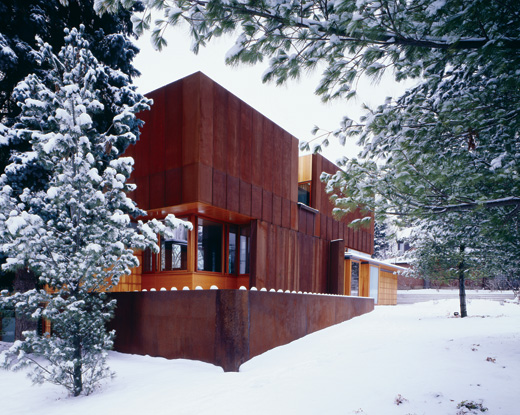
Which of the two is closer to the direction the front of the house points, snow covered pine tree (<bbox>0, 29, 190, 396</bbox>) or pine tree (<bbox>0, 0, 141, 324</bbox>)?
the snow covered pine tree
